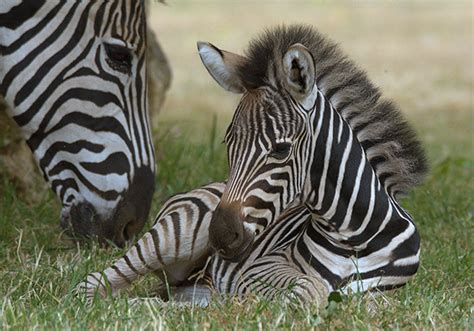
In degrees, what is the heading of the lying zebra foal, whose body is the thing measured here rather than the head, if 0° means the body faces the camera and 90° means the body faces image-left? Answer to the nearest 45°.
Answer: approximately 45°
